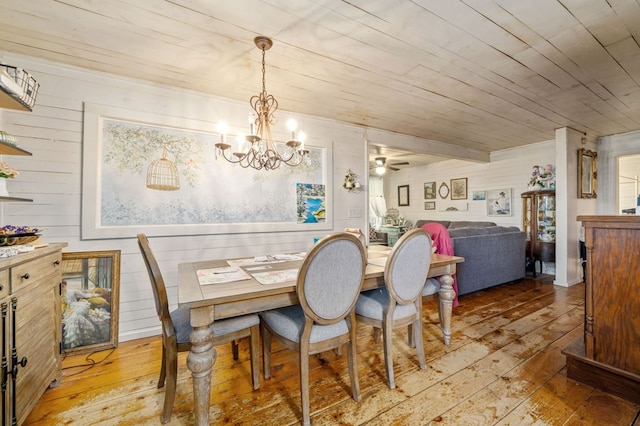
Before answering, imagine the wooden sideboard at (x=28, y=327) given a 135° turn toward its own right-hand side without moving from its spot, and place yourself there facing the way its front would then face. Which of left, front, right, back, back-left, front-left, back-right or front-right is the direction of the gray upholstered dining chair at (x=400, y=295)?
back-left

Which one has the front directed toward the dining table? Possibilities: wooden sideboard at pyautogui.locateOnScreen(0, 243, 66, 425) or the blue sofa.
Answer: the wooden sideboard

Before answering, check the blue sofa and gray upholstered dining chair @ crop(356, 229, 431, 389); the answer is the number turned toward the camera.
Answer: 0

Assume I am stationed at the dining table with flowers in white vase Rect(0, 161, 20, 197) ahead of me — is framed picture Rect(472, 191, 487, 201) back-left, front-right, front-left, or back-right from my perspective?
back-right

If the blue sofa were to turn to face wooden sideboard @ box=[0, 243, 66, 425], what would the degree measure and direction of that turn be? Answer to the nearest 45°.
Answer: approximately 90° to its left

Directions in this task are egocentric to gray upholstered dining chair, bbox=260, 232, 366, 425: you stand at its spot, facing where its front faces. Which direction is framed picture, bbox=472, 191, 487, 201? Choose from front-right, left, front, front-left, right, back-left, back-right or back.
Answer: right

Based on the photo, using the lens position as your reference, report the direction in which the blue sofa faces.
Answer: facing away from the viewer and to the left of the viewer

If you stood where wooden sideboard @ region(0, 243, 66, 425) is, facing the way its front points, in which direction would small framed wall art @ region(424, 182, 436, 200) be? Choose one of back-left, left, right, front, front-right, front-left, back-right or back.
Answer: front-left

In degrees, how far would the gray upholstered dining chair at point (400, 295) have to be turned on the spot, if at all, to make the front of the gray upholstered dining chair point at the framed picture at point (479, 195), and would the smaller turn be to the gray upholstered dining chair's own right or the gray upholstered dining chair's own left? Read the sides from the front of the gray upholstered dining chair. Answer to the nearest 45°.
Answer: approximately 45° to the gray upholstered dining chair's own right

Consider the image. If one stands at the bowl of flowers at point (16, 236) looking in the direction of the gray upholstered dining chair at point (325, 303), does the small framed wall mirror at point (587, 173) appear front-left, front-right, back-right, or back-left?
front-left

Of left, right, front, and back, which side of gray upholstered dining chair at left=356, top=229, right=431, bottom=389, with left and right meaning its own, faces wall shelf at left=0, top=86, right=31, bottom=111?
left

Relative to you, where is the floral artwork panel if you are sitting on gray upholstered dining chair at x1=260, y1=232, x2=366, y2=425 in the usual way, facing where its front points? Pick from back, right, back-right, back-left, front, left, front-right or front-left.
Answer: front

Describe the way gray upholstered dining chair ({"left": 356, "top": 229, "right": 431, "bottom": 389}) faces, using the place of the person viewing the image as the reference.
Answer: facing away from the viewer and to the left of the viewer

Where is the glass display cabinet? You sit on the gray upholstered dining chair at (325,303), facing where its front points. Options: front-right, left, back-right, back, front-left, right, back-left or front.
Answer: right

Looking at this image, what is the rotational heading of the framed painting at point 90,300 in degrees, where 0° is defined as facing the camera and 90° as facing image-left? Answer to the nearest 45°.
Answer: approximately 315°

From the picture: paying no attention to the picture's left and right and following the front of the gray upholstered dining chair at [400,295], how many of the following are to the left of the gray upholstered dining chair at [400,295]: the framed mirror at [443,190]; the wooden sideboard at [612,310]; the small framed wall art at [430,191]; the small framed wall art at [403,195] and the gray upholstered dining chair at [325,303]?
1

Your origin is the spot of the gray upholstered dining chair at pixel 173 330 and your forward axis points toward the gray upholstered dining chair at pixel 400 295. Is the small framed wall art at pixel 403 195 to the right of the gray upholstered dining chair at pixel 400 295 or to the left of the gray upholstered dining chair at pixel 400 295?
left
